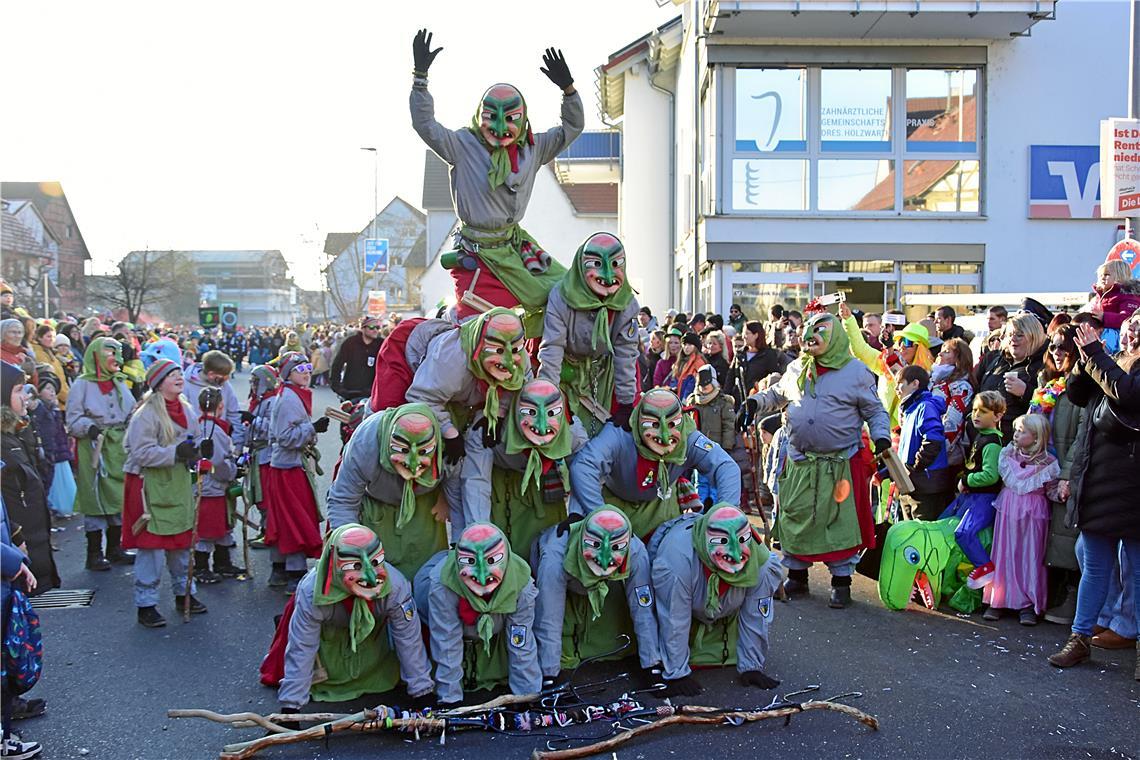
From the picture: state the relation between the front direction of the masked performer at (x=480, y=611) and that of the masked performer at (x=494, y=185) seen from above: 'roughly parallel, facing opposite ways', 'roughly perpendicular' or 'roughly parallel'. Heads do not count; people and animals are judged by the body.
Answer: roughly parallel

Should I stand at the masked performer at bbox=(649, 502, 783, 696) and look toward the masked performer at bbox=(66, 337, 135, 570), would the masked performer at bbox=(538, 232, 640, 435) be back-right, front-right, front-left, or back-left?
front-right

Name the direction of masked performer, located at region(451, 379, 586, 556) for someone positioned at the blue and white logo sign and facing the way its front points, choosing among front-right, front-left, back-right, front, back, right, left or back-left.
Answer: front

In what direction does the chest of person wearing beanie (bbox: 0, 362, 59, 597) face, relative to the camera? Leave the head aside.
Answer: to the viewer's right

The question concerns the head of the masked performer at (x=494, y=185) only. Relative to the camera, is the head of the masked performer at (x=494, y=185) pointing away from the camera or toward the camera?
toward the camera

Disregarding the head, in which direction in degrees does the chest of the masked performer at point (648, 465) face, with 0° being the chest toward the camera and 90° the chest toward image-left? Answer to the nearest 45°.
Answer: approximately 0°

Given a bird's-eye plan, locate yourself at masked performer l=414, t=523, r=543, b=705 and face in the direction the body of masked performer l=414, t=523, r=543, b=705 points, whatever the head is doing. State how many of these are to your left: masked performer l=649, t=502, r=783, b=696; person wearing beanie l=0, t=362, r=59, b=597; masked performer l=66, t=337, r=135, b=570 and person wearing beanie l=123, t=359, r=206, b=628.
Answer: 1

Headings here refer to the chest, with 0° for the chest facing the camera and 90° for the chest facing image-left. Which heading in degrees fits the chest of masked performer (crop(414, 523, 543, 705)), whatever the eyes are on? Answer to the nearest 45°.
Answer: approximately 0°

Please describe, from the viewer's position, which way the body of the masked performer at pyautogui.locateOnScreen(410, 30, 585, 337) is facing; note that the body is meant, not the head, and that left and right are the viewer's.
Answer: facing the viewer

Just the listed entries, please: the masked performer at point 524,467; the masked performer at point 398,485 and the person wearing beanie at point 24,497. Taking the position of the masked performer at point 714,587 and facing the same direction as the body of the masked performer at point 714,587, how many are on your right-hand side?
3

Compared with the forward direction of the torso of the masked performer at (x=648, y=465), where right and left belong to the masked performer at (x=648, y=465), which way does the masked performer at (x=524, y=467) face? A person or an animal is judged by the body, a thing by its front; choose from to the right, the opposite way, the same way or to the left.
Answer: the same way

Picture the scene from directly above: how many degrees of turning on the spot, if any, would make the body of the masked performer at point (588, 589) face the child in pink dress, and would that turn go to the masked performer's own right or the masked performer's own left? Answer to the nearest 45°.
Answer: approximately 135° to the masked performer's own left

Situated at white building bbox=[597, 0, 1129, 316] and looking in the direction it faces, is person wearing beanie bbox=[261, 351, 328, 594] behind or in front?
in front

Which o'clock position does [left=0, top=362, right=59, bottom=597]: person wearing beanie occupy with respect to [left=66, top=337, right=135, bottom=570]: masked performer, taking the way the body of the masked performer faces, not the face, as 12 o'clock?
The person wearing beanie is roughly at 2 o'clock from the masked performer.

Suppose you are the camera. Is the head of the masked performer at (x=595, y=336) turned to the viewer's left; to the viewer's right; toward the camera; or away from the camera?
toward the camera

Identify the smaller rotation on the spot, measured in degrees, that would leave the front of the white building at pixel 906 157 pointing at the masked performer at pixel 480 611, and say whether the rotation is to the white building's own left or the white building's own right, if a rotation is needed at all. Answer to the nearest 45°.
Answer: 0° — it already faces them

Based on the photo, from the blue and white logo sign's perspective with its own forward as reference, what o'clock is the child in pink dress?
The child in pink dress is roughly at 12 o'clock from the blue and white logo sign.

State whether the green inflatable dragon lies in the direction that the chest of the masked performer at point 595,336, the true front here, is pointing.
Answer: no

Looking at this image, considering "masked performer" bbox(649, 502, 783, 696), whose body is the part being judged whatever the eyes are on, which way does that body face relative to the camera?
toward the camera
